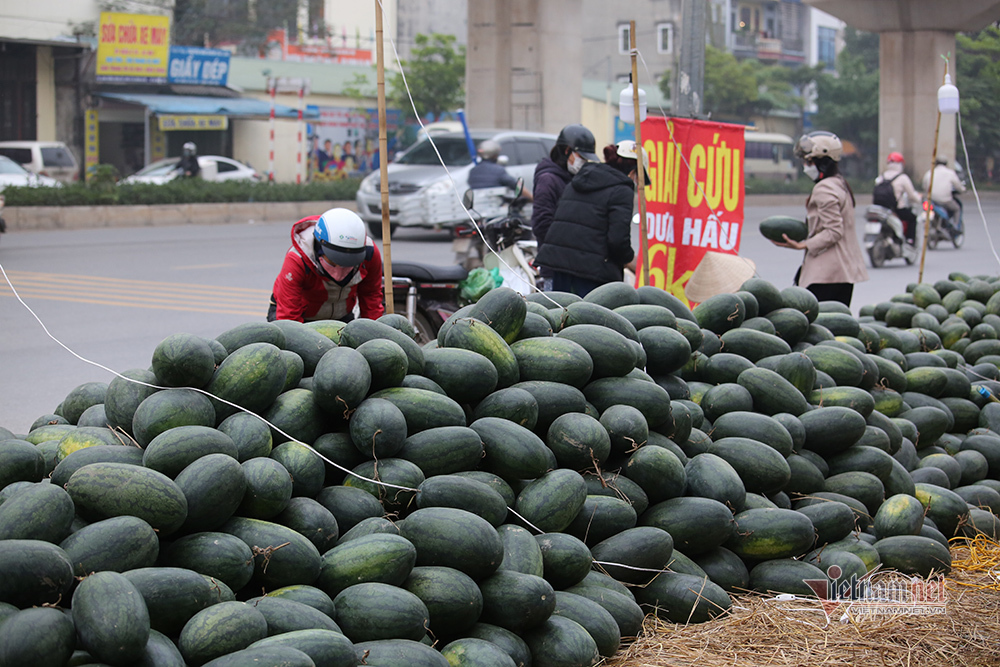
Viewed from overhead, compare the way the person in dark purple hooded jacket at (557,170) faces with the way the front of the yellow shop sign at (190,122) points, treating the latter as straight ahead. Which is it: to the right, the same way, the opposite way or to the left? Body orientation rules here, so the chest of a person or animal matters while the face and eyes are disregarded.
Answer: to the left

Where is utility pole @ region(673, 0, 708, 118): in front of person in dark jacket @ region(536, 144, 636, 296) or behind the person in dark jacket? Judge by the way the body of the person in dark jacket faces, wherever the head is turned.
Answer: in front

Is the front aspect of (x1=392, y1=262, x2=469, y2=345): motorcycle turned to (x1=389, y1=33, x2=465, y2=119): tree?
no

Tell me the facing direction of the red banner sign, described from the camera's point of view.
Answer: facing the viewer

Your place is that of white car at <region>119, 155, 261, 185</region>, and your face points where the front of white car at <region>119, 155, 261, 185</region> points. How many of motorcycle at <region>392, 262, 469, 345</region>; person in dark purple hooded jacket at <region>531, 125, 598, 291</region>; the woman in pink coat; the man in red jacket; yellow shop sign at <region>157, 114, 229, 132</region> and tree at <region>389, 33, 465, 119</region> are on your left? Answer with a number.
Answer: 4

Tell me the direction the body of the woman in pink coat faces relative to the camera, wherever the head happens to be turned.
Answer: to the viewer's left

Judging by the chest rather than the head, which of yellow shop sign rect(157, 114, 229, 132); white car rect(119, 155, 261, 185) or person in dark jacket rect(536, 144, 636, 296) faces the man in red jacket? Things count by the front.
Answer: the yellow shop sign

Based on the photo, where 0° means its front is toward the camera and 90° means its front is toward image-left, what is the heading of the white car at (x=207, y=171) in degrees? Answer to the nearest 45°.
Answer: approximately 90°

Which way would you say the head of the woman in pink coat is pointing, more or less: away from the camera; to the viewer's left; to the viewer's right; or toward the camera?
to the viewer's left

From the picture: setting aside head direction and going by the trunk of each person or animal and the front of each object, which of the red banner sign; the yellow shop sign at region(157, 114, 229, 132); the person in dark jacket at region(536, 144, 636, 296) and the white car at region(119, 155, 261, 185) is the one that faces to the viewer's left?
the white car

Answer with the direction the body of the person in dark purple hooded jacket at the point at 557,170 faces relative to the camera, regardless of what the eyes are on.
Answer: to the viewer's right

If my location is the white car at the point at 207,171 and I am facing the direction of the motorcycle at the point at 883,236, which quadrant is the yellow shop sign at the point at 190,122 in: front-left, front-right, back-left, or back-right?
back-left
